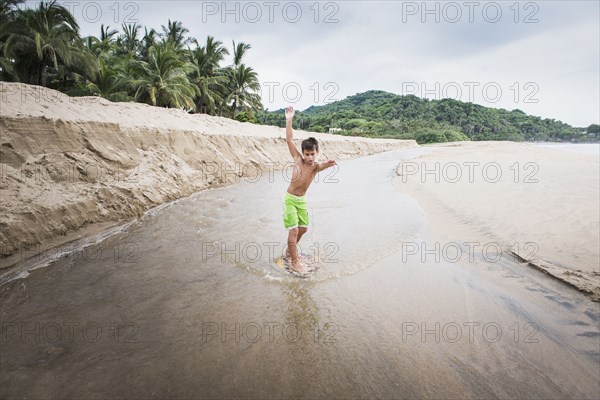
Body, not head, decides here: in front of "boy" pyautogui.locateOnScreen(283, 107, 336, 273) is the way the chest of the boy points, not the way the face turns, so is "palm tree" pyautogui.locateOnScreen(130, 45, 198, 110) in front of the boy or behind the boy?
behind

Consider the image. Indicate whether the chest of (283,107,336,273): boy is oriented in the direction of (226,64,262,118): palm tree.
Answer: no

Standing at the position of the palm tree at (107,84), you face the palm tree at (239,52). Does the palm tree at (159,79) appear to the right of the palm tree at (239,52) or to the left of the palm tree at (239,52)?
right

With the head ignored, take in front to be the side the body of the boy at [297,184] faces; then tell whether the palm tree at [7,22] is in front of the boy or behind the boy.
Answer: behind

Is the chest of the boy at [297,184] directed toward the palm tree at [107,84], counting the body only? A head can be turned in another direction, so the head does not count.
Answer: no

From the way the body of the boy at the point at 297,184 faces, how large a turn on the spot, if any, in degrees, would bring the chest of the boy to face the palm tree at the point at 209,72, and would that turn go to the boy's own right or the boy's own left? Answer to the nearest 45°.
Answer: approximately 135° to the boy's own left

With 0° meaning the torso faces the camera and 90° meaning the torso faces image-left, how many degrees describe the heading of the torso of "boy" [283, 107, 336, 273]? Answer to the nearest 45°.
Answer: approximately 315°

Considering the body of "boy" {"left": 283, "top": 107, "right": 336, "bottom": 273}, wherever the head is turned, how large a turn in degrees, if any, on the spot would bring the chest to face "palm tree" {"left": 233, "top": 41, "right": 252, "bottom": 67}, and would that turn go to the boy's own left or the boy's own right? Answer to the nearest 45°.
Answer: approximately 135° to the boy's own left

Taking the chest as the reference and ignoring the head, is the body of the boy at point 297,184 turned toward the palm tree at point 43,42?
no
